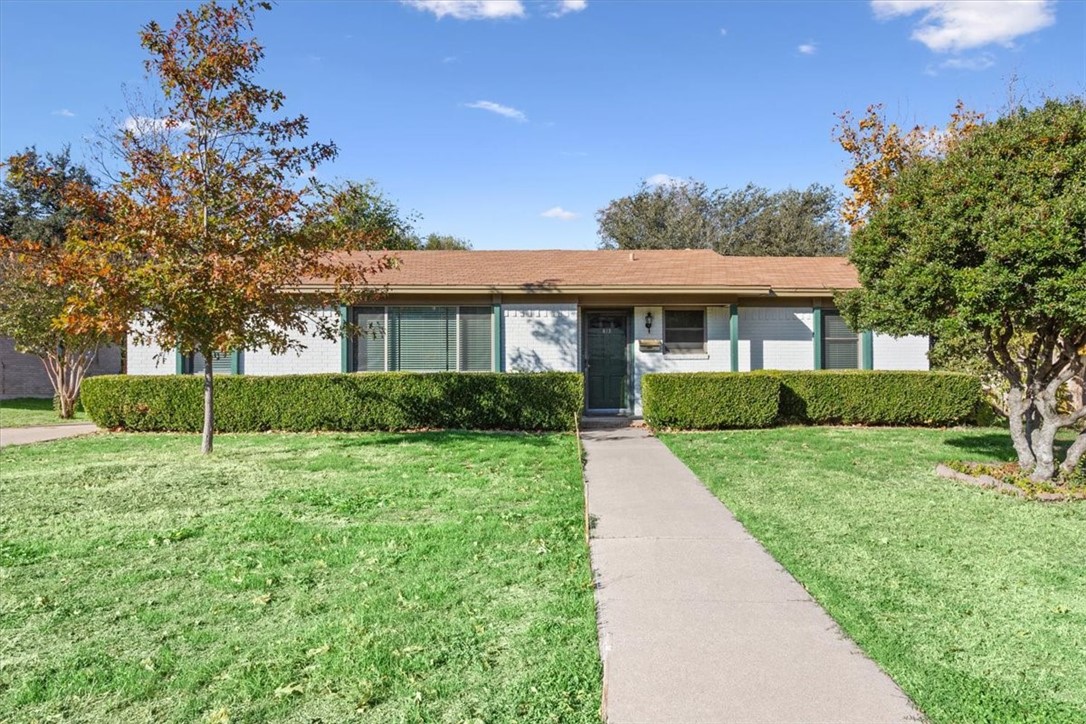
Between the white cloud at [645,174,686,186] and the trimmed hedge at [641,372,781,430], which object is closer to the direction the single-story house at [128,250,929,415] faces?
the trimmed hedge

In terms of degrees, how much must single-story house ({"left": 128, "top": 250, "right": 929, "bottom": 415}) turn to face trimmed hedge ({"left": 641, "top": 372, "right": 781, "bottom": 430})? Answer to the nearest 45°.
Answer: approximately 45° to its left

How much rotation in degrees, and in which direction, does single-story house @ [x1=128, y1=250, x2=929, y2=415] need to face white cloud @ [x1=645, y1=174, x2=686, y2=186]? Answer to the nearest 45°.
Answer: approximately 180°

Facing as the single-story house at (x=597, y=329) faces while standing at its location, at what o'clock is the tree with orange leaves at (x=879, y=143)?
The tree with orange leaves is roughly at 9 o'clock from the single-story house.

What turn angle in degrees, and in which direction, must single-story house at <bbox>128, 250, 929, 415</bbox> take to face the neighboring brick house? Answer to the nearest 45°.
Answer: approximately 135° to its right

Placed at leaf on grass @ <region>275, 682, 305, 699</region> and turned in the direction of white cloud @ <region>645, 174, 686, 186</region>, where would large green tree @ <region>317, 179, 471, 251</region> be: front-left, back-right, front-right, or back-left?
front-left

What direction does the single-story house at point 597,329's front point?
toward the camera

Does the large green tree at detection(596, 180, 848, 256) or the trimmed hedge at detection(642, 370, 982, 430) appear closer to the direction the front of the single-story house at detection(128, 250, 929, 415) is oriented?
the trimmed hedge

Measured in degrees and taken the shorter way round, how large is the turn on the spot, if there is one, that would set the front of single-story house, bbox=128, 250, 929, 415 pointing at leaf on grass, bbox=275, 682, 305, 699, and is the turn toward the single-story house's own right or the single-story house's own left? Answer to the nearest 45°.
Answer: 0° — it already faces it

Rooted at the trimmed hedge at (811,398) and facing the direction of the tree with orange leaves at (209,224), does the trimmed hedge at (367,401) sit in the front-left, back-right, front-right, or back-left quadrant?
front-right
